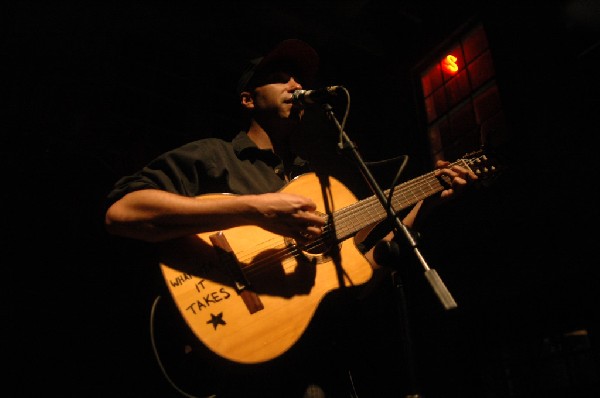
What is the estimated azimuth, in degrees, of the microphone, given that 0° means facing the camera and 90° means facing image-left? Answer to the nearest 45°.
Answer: approximately 90°
